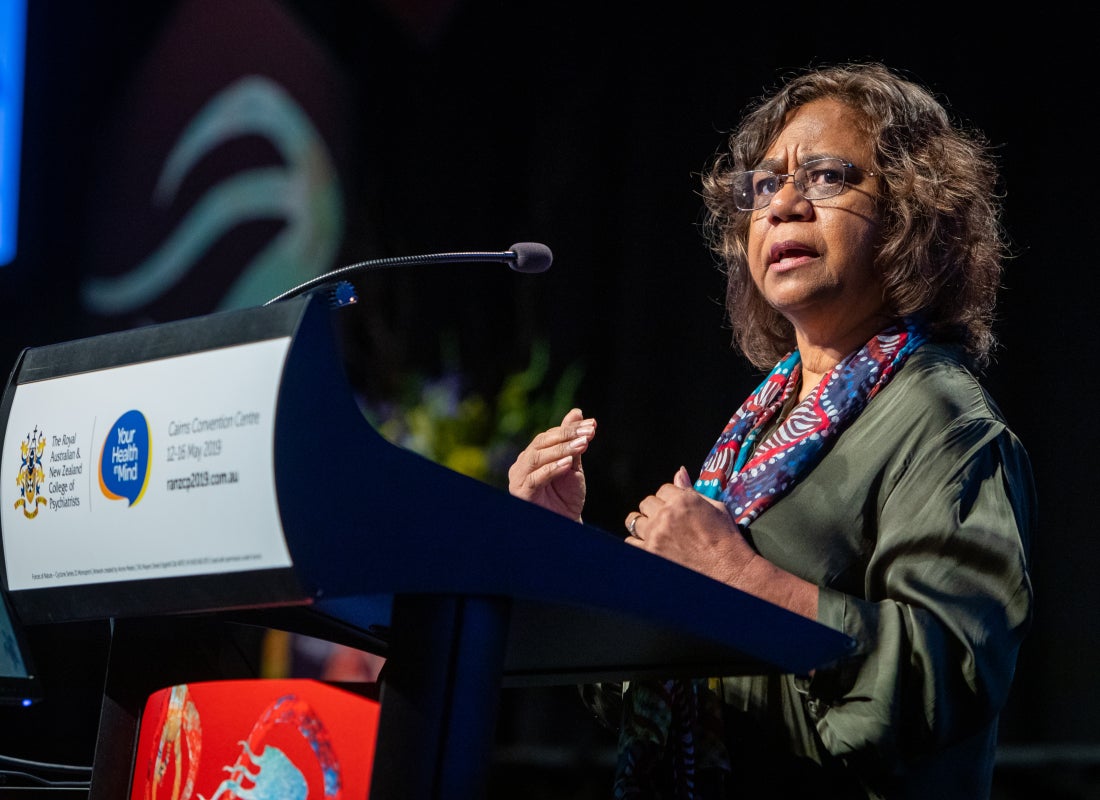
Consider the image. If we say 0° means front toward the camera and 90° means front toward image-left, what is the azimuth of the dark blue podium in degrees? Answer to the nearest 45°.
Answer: approximately 45°

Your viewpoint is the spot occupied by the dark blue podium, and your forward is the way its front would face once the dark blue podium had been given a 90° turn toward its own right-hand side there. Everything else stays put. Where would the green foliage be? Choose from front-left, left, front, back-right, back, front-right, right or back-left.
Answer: front-right

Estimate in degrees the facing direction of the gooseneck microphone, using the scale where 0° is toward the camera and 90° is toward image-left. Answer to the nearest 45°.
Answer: approximately 270°

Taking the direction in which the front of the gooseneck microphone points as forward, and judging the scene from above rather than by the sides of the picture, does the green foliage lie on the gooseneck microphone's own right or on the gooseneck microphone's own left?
on the gooseneck microphone's own left
